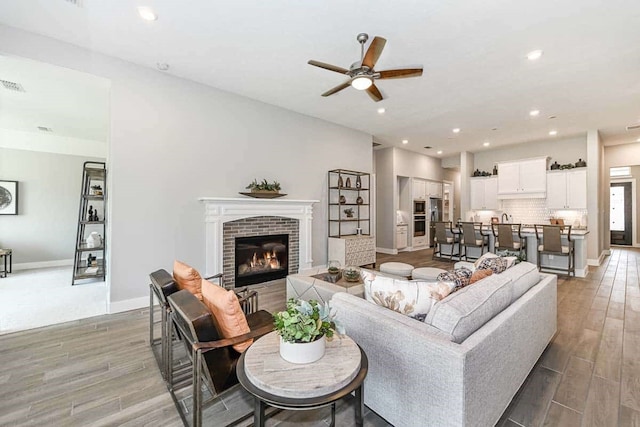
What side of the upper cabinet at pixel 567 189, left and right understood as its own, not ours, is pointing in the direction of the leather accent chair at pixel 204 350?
front

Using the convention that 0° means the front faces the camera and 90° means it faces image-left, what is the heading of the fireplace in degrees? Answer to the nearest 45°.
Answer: approximately 315°

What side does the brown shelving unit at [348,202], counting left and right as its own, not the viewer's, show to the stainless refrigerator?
left

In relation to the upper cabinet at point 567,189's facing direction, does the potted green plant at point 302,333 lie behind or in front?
in front

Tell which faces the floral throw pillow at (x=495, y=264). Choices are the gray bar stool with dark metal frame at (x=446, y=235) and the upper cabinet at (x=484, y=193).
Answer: the upper cabinet

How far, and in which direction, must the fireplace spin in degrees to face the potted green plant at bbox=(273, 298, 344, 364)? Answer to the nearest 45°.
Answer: approximately 45° to its right

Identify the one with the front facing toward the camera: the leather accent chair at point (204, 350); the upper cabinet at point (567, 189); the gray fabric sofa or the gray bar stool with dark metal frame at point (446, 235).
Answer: the upper cabinet

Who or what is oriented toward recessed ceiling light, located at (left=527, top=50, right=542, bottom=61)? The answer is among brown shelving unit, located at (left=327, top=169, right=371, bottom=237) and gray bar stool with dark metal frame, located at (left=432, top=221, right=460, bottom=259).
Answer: the brown shelving unit

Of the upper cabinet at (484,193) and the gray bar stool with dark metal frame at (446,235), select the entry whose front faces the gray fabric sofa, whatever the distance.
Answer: the upper cabinet

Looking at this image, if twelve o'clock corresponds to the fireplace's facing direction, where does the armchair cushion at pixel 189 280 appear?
The armchair cushion is roughly at 2 o'clock from the fireplace.

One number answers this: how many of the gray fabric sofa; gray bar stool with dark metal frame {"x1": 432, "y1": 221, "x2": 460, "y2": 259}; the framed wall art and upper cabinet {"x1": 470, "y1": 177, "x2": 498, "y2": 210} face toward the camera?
2
